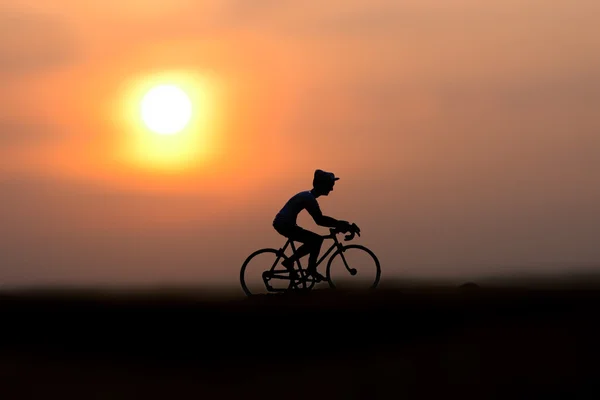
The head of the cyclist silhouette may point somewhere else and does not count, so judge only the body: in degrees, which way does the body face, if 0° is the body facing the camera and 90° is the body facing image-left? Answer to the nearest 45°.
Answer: approximately 270°
